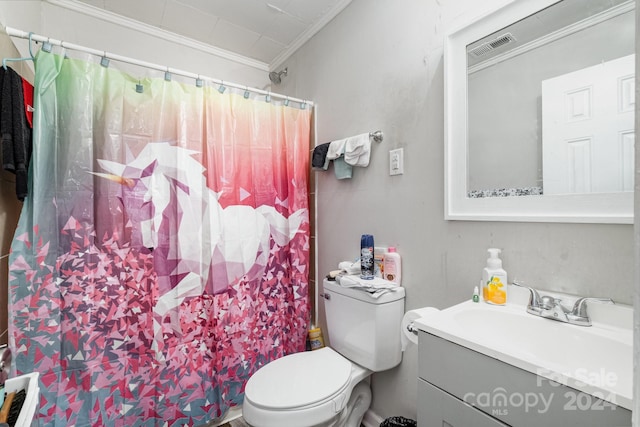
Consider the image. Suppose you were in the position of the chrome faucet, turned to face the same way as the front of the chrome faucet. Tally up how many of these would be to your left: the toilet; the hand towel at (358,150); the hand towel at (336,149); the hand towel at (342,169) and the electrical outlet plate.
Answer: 0

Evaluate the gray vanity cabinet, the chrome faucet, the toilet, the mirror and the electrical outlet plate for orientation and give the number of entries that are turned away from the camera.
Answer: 0

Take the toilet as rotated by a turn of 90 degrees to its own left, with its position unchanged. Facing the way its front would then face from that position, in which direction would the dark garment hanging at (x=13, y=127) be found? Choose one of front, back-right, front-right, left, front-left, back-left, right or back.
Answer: back-right

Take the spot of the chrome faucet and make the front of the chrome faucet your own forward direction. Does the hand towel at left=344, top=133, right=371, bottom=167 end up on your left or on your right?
on your right

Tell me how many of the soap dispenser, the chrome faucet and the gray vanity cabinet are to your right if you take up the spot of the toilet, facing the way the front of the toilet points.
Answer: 0

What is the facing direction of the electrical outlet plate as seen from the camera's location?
facing the viewer and to the left of the viewer

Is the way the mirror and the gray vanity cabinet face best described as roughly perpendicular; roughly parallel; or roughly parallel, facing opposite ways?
roughly parallel

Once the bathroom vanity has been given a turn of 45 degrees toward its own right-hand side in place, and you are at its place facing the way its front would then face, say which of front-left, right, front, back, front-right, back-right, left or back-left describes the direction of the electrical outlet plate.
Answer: front-right

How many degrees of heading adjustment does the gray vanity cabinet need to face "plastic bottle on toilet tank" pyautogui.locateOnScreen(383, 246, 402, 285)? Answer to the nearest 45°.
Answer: approximately 90° to its right

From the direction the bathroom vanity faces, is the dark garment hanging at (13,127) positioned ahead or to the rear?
ahead

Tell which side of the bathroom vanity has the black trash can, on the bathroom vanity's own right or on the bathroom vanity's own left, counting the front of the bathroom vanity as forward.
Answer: on the bathroom vanity's own right

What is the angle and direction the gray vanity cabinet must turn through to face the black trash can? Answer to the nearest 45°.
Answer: approximately 90° to its right

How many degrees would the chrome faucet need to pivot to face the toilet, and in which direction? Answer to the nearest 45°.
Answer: approximately 45° to its right

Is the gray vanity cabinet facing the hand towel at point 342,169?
no

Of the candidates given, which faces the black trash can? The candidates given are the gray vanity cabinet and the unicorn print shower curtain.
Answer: the unicorn print shower curtain

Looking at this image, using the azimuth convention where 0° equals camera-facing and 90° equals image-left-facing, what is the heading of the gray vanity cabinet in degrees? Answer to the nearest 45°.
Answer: approximately 45°
